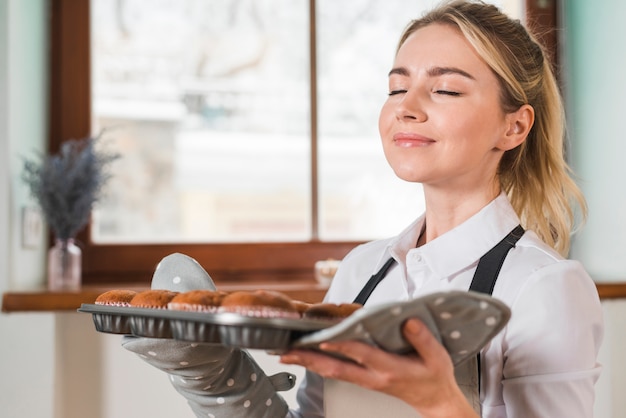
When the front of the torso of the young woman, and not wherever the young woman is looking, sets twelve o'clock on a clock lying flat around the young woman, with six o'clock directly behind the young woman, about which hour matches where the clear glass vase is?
The clear glass vase is roughly at 3 o'clock from the young woman.

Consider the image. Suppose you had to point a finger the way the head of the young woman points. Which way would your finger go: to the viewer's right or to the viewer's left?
to the viewer's left

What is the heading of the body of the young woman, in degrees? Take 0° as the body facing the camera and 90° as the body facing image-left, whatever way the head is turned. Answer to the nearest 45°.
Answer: approximately 45°
